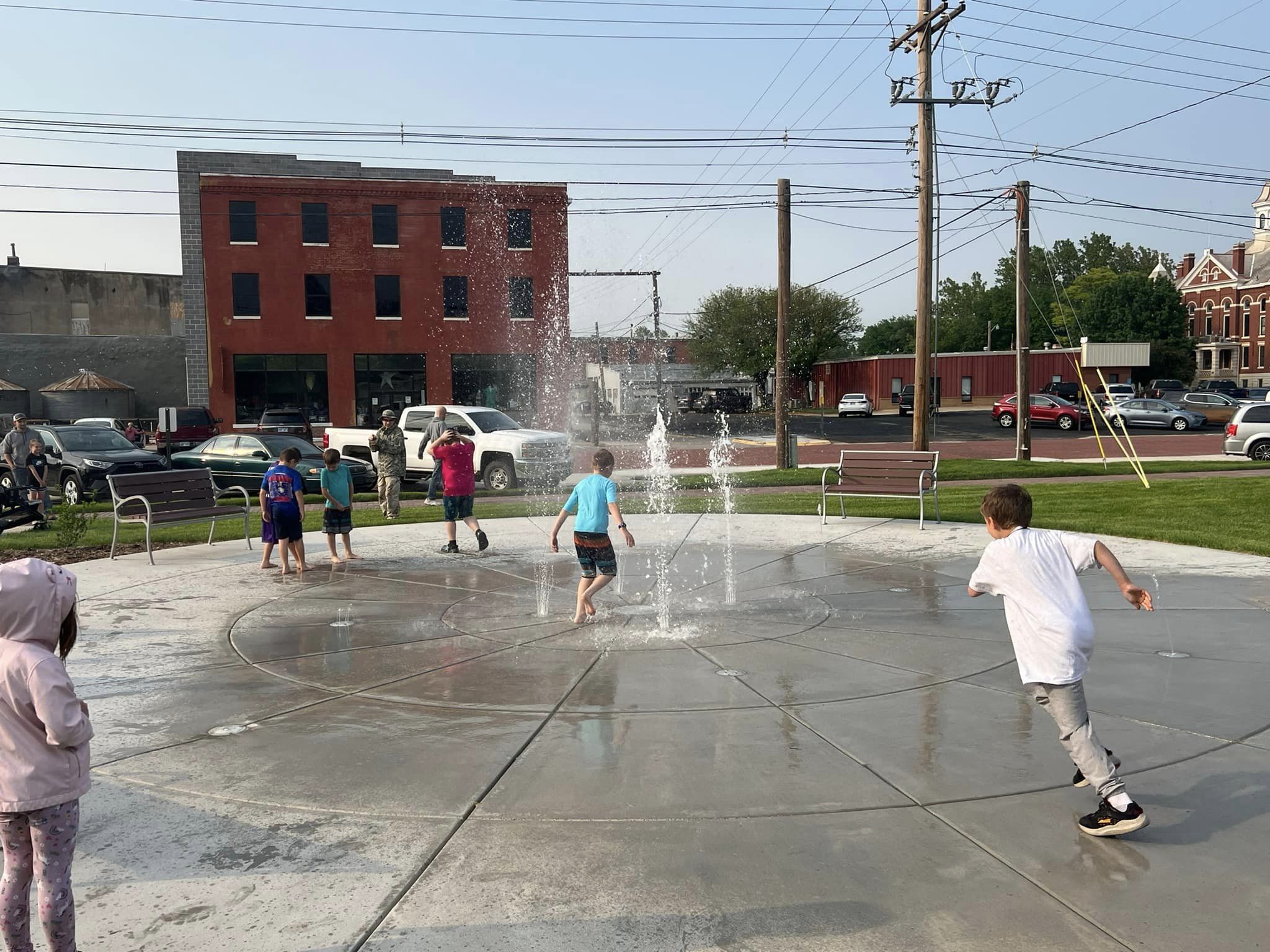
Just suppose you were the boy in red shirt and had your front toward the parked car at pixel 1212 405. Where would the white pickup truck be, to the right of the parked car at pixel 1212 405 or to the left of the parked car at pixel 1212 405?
left

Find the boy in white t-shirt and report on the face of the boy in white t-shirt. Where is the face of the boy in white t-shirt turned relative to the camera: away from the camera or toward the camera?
away from the camera

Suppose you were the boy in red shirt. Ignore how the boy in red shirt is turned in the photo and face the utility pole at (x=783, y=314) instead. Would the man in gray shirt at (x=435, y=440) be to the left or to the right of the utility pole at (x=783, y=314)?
left

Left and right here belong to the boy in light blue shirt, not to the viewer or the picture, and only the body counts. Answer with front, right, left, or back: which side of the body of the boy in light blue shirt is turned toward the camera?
back

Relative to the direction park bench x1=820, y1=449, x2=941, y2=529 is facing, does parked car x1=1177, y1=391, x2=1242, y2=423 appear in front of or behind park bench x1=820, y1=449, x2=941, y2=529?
behind

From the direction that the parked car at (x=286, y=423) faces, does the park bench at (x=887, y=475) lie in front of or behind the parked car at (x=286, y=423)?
behind

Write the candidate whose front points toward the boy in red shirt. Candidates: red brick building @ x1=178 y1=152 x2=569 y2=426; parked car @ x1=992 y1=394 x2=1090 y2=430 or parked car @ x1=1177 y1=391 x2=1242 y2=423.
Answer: the red brick building

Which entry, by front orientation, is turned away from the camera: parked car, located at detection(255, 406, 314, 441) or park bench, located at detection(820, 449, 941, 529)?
the parked car

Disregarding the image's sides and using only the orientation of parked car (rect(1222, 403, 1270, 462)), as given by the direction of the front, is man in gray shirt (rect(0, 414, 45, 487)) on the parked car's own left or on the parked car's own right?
on the parked car's own right
